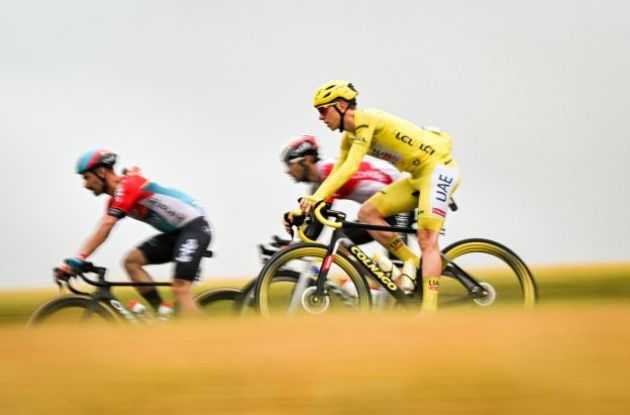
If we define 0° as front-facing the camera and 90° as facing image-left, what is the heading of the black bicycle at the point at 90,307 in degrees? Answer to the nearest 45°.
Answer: approximately 90°

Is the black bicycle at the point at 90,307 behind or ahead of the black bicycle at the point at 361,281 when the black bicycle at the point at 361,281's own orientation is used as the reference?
ahead

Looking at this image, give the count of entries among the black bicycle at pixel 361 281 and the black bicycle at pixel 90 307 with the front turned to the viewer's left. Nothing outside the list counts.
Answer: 2

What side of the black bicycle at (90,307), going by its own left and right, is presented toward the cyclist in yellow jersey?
back

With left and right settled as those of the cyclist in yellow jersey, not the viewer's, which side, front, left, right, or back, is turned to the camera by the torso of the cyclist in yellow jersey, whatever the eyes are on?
left

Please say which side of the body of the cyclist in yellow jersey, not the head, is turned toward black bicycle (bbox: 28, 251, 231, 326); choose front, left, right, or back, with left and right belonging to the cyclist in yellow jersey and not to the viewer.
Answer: front

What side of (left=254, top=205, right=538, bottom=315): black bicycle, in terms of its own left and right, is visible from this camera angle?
left

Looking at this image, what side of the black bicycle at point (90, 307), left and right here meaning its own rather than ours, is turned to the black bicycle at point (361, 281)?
back

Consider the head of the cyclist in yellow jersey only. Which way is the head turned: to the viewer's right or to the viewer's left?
to the viewer's left
